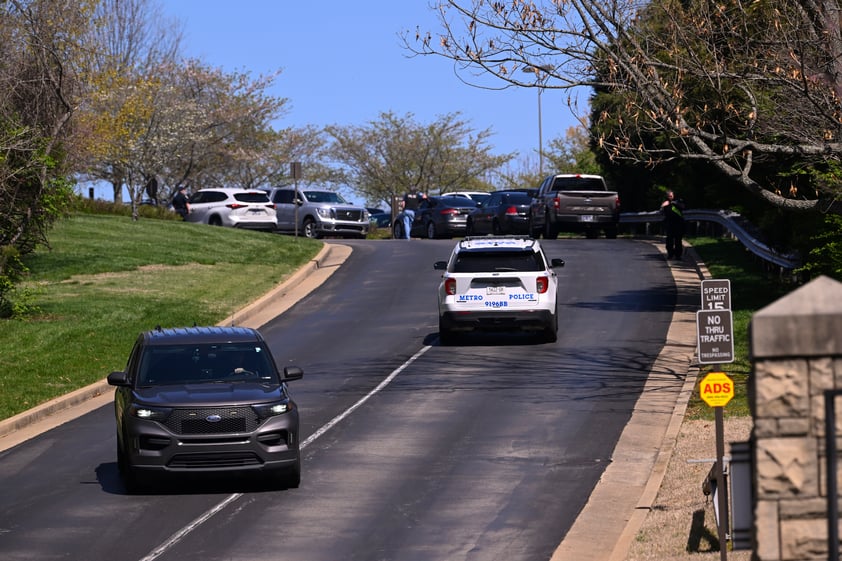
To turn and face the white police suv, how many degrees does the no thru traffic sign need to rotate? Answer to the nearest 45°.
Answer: approximately 180°

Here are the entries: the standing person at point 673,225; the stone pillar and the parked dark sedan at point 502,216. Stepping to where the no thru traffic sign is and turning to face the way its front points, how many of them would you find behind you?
2

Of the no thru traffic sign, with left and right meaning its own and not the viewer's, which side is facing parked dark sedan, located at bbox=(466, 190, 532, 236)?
back

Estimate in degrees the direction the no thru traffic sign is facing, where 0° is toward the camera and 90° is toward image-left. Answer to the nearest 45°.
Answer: approximately 0°

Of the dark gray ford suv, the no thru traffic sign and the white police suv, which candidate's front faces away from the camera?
the white police suv

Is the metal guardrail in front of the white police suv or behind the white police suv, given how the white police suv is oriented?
in front

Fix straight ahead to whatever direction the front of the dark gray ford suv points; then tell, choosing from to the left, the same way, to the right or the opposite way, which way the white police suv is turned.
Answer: the opposite way

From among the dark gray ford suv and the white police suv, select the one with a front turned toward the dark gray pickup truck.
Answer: the white police suv

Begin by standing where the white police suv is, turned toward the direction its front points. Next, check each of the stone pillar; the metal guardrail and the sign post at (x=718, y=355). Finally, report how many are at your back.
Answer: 2

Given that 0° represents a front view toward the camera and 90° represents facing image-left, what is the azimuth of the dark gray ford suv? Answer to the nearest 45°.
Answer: approximately 0°

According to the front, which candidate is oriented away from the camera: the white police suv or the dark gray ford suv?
the white police suv

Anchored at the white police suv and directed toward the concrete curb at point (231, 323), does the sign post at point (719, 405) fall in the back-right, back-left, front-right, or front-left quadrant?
back-left

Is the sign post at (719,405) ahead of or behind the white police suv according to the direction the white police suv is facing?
behind
